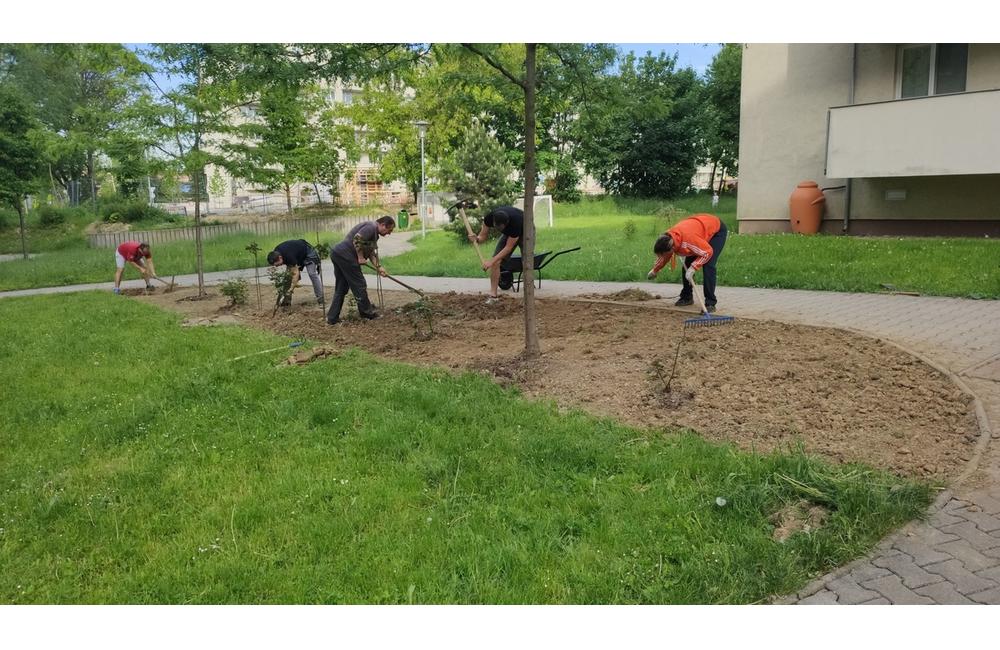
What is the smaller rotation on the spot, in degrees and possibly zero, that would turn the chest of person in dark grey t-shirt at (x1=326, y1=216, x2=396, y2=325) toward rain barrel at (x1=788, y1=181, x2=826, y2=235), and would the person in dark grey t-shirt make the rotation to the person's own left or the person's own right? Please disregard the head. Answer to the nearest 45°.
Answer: approximately 45° to the person's own left

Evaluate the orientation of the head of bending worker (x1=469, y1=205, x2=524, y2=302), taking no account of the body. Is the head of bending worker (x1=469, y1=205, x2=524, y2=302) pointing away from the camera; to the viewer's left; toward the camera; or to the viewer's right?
to the viewer's left

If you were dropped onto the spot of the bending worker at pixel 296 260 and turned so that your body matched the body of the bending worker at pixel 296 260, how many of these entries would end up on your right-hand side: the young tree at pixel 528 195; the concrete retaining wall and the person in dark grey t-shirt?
1

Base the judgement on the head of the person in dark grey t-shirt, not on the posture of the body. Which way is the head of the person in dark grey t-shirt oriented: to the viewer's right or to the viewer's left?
to the viewer's right

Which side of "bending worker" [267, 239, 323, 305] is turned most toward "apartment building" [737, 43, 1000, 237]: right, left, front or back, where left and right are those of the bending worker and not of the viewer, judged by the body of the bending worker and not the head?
back

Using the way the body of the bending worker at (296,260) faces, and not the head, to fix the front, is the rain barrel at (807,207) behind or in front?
behind

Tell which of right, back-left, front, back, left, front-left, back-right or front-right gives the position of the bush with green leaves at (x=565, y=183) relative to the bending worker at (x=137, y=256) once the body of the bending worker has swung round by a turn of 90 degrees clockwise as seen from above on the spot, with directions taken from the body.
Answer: back

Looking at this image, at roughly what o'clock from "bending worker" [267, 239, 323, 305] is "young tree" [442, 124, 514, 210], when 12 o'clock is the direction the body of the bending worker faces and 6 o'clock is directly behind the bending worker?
The young tree is roughly at 4 o'clock from the bending worker.

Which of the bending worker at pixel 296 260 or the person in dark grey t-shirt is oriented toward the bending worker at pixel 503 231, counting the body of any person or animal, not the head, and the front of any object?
the person in dark grey t-shirt

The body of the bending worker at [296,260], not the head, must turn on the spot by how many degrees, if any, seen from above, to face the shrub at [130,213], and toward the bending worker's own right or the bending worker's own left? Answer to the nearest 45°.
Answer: approximately 90° to the bending worker's own right

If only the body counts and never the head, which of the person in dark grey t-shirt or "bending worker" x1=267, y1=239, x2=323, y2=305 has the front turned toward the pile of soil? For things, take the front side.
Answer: the person in dark grey t-shirt

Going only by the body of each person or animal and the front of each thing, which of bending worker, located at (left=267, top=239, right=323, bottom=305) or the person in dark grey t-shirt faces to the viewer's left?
the bending worker

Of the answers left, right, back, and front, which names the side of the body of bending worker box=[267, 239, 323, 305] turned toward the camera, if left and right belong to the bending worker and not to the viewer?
left

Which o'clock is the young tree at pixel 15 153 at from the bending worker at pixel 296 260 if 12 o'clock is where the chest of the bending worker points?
The young tree is roughly at 2 o'clock from the bending worker.

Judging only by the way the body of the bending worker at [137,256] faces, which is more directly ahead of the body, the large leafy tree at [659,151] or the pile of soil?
the pile of soil

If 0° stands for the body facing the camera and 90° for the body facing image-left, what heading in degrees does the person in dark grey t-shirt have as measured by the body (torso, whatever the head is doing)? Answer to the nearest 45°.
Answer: approximately 270°
